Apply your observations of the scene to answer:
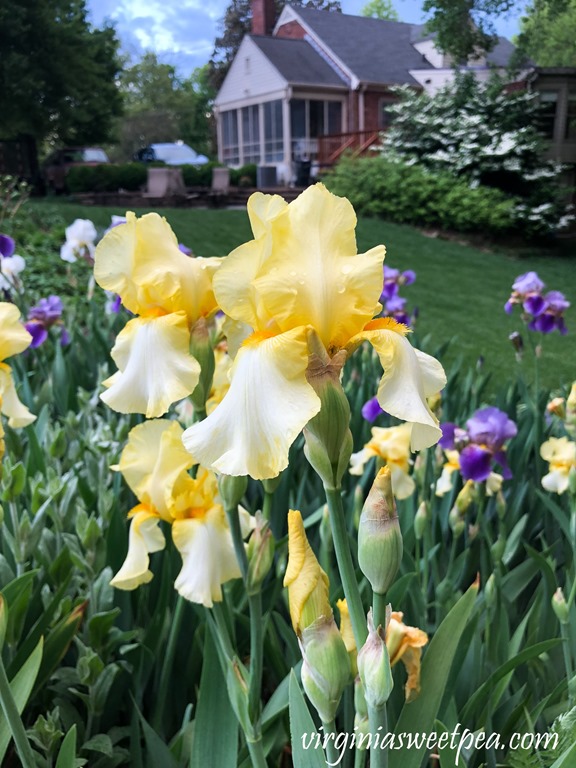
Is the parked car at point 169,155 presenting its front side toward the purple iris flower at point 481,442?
no

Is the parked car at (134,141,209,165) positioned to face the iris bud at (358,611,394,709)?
no
